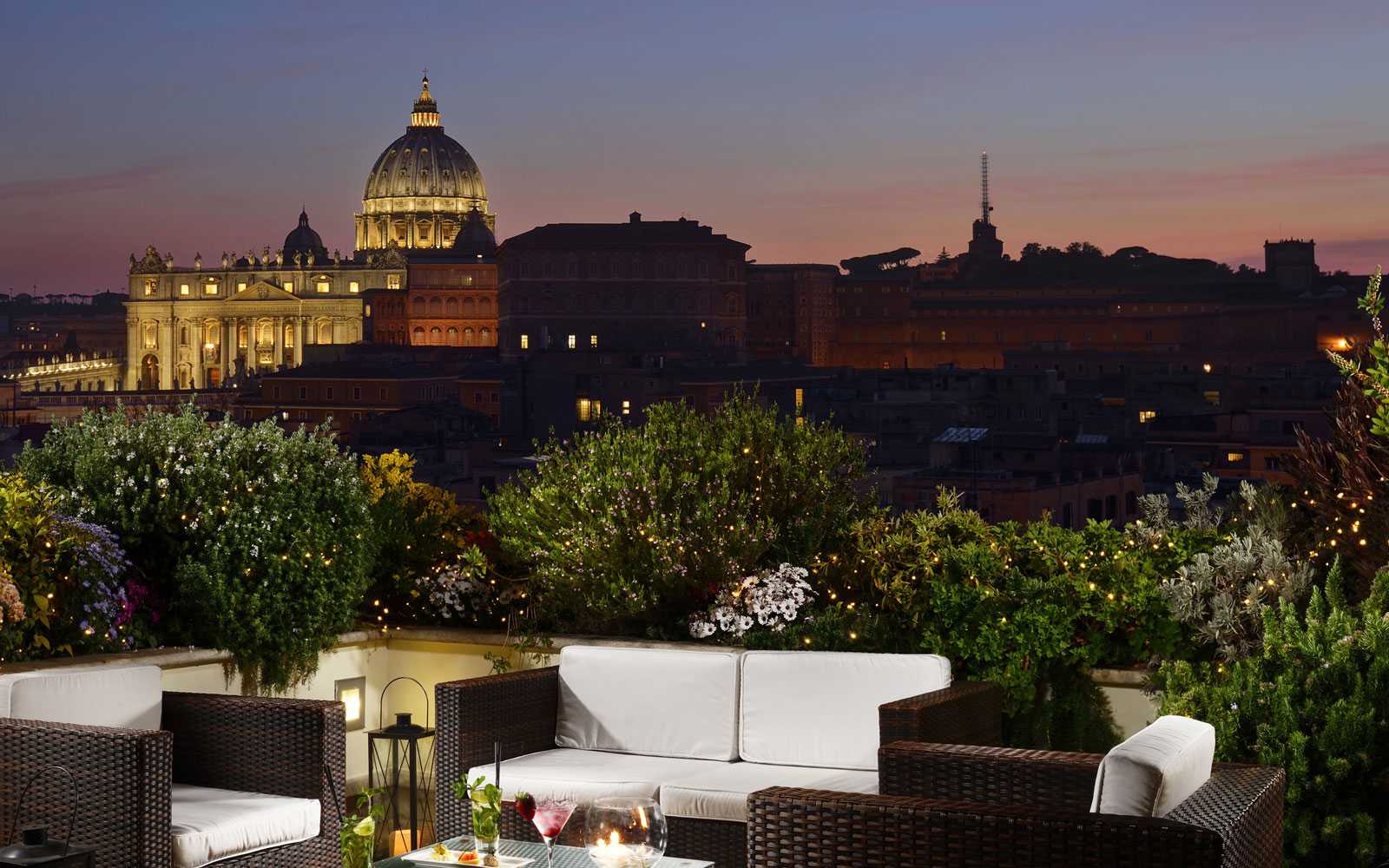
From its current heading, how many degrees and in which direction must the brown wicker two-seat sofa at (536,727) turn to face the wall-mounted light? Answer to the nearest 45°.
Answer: approximately 90° to its right

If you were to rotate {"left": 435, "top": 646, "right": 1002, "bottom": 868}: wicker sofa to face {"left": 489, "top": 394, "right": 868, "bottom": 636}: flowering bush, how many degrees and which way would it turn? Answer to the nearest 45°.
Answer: approximately 135° to its right

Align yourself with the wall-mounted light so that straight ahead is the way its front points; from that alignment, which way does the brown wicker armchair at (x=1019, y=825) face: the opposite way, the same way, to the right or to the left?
the opposite way

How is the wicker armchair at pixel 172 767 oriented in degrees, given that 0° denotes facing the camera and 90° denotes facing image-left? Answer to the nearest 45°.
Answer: approximately 315°

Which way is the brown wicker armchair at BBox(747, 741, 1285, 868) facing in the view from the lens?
facing to the left of the viewer

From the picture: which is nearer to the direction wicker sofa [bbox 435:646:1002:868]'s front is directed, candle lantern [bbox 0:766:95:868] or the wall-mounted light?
the candle lantern

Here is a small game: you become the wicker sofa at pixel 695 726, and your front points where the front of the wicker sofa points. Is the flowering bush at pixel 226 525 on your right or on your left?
on your right

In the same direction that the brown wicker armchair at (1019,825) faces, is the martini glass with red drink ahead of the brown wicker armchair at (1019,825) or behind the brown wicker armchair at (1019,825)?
ahead

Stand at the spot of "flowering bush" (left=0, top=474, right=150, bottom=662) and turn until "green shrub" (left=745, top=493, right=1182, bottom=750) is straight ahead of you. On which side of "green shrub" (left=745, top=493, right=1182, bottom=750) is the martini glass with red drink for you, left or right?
right

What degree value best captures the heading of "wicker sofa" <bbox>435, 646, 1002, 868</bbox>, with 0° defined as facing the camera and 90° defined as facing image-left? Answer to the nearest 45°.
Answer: approximately 45°

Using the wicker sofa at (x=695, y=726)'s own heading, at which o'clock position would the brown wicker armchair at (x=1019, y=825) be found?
The brown wicker armchair is roughly at 10 o'clock from the wicker sofa.
